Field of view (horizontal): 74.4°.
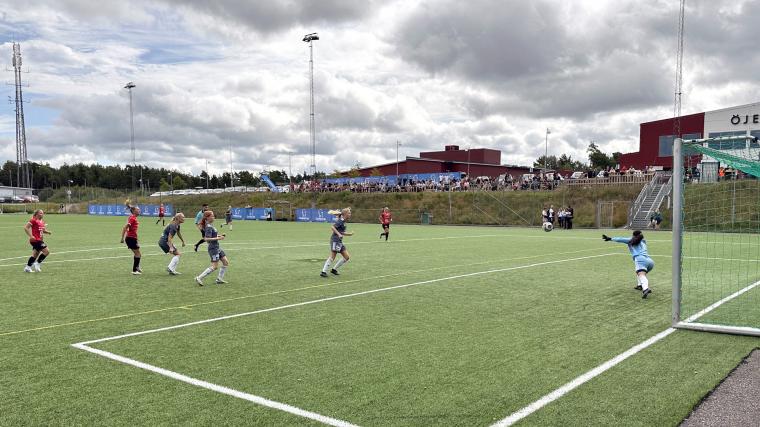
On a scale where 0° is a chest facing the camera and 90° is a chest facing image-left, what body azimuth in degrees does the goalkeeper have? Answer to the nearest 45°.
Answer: approximately 135°

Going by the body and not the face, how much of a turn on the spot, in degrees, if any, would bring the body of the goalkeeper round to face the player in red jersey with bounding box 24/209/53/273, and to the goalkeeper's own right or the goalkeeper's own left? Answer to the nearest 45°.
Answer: approximately 45° to the goalkeeper's own left

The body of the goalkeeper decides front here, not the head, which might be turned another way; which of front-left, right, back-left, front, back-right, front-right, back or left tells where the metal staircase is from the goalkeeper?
front-right
